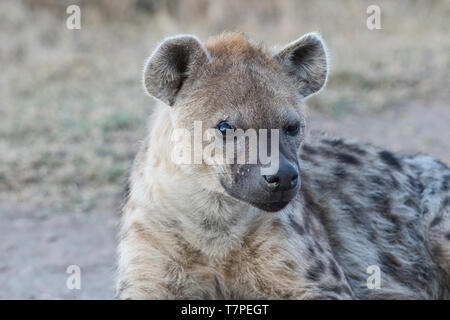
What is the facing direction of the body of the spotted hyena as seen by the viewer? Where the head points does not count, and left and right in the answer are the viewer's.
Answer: facing the viewer and to the left of the viewer
